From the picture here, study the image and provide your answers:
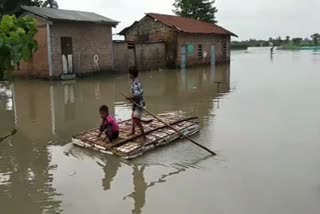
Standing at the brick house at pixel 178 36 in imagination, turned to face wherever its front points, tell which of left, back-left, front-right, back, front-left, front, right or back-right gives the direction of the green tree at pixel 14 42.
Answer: front-right

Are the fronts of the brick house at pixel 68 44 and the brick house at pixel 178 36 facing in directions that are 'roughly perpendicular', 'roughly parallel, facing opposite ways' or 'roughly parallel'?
roughly parallel

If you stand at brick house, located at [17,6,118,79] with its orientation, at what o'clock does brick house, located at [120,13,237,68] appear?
brick house, located at [120,13,237,68] is roughly at 9 o'clock from brick house, located at [17,6,118,79].

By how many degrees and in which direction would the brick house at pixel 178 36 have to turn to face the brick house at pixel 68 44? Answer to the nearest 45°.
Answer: approximately 90° to its right

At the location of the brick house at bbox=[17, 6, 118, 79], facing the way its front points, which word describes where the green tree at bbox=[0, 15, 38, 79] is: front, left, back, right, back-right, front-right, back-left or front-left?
front-right

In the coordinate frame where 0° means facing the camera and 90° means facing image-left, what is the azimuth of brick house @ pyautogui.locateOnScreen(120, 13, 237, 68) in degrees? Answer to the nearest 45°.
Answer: approximately 315°

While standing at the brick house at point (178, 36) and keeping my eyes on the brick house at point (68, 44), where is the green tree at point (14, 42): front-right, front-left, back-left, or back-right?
front-left

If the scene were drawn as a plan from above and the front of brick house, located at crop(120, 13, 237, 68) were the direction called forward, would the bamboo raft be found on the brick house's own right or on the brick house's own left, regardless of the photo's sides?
on the brick house's own right

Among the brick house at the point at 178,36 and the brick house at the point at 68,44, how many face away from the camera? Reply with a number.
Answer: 0
